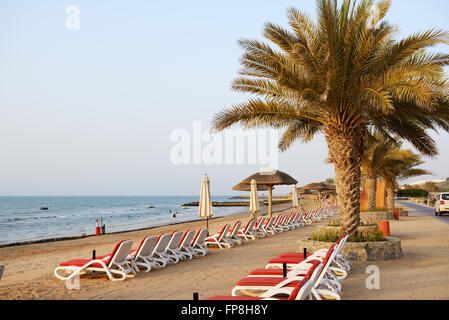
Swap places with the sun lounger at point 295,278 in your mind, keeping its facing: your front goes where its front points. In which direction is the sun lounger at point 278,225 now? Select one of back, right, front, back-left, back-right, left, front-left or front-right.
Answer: right

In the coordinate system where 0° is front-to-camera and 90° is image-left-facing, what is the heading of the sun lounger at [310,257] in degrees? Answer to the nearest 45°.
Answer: approximately 90°

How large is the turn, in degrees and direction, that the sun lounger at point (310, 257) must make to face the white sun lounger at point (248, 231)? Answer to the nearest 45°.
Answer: approximately 90° to its right

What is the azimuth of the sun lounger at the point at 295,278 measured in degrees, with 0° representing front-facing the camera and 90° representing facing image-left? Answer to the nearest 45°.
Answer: approximately 90°

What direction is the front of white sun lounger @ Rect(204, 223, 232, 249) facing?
to the viewer's left

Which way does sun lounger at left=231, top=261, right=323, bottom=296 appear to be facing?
to the viewer's left

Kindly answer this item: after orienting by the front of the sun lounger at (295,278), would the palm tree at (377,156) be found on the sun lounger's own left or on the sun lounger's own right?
on the sun lounger's own right

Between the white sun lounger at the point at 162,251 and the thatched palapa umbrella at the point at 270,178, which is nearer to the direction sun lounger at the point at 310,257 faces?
the white sun lounger
